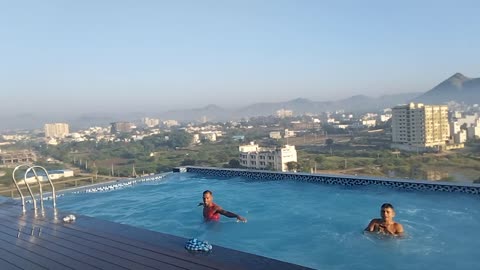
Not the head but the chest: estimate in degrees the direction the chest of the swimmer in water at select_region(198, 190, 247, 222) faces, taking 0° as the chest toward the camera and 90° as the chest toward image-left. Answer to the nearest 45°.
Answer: approximately 45°

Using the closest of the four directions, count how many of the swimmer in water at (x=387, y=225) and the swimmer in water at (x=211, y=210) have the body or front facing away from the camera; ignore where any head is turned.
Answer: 0

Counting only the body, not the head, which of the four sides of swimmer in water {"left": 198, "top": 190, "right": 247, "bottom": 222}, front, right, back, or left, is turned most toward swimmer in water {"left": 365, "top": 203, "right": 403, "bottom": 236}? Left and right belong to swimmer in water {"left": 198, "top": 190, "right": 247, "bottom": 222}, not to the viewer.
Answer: left

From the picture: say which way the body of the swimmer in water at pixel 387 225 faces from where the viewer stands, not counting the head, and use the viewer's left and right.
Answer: facing the viewer

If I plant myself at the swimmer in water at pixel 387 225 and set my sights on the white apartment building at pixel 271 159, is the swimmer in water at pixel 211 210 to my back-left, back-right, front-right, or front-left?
front-left

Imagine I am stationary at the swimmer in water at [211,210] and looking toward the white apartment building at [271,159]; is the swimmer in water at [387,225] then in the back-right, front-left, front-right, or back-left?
back-right

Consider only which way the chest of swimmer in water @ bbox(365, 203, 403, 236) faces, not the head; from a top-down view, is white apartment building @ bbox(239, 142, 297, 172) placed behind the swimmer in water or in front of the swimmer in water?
behind

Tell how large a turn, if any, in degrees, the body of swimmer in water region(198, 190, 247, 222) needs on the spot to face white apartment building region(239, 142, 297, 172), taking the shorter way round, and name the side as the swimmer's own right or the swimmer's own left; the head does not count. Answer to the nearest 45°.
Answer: approximately 135° to the swimmer's own right

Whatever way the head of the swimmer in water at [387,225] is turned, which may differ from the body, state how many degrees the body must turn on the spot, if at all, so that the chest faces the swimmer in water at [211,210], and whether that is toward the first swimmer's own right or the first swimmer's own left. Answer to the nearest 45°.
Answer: approximately 90° to the first swimmer's own right
